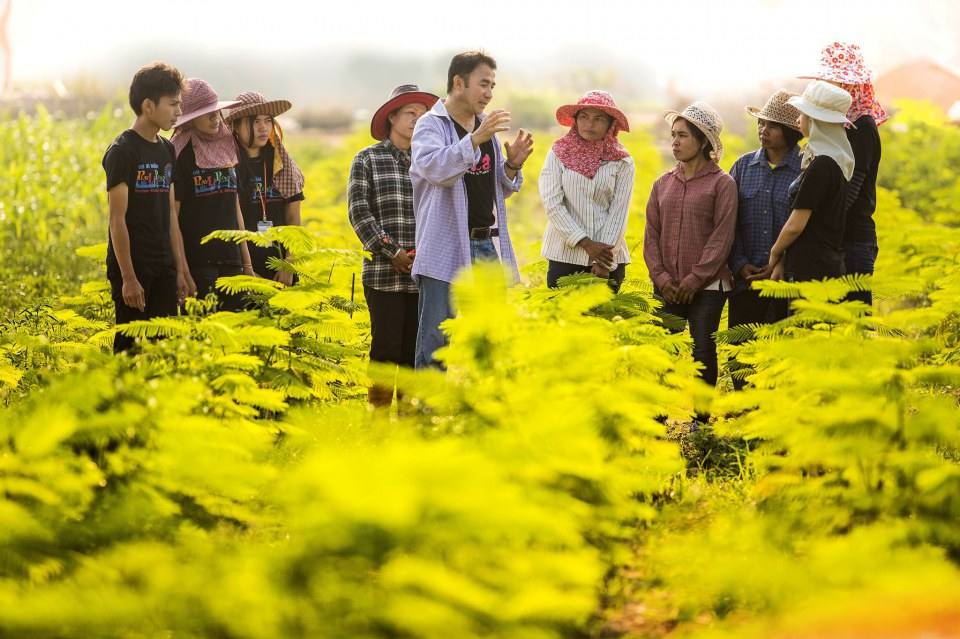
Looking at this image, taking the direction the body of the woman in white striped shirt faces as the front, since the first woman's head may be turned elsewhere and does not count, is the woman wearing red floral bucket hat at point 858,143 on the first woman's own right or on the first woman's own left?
on the first woman's own left

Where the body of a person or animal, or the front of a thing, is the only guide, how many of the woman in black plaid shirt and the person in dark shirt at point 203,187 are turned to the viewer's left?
0

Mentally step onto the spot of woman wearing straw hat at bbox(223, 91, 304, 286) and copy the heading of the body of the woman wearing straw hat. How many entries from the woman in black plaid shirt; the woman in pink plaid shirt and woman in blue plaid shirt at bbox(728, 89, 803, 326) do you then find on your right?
0

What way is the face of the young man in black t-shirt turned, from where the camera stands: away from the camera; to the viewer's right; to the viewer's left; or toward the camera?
to the viewer's right

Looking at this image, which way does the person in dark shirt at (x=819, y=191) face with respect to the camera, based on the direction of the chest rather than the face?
to the viewer's left

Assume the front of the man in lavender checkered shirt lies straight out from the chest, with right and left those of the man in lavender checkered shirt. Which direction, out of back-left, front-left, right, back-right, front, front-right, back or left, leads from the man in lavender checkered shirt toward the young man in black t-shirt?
back-right

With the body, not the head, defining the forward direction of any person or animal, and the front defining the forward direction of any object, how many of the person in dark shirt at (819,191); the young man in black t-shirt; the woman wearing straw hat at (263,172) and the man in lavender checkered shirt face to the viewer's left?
1

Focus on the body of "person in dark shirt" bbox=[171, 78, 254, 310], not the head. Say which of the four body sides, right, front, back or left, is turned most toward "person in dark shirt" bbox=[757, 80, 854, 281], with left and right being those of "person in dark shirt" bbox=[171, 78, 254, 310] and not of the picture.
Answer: front

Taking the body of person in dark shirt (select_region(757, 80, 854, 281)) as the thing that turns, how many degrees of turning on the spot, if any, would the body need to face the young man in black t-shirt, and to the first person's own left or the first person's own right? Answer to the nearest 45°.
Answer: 0° — they already face them

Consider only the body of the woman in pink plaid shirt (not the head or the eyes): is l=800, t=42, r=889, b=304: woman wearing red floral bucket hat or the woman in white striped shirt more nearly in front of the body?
the woman in white striped shirt

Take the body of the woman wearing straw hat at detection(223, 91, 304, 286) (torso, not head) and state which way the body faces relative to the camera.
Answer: toward the camera

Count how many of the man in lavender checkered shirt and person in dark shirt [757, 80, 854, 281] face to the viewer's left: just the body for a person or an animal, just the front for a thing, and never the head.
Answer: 1

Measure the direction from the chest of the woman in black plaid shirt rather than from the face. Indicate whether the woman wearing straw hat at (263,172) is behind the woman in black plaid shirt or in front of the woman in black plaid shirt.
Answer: behind

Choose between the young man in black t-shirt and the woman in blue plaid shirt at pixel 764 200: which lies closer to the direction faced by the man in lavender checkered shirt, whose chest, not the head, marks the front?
the woman in blue plaid shirt

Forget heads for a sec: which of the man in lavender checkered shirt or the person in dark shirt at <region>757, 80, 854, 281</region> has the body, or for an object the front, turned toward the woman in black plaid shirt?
the person in dark shirt

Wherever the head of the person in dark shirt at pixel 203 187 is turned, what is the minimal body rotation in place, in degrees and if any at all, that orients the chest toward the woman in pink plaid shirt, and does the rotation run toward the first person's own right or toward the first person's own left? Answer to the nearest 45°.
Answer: approximately 45° to the first person's own left
